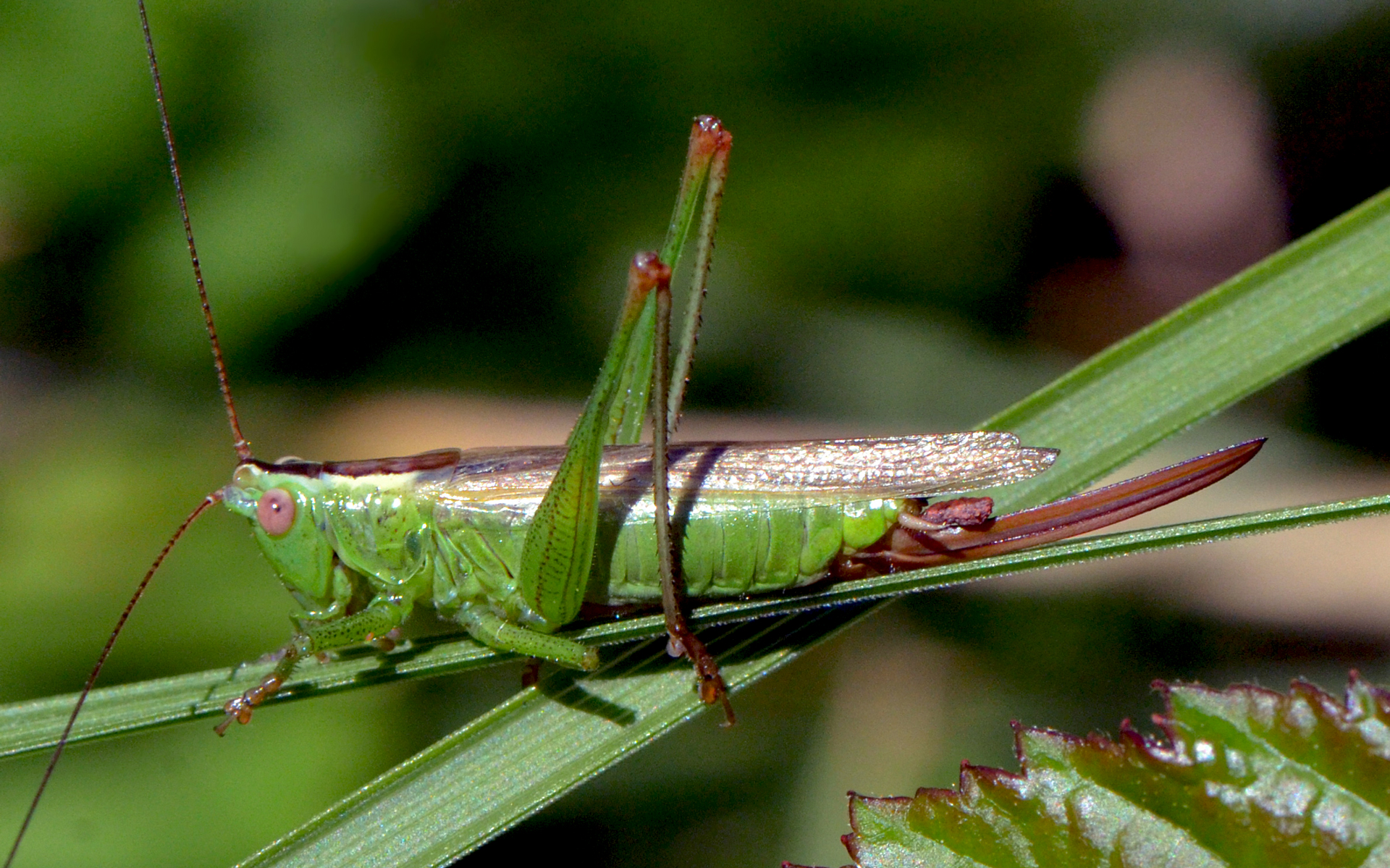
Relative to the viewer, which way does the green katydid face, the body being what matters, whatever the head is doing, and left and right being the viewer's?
facing to the left of the viewer

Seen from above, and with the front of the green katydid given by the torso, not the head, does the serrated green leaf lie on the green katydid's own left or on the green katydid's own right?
on the green katydid's own left
